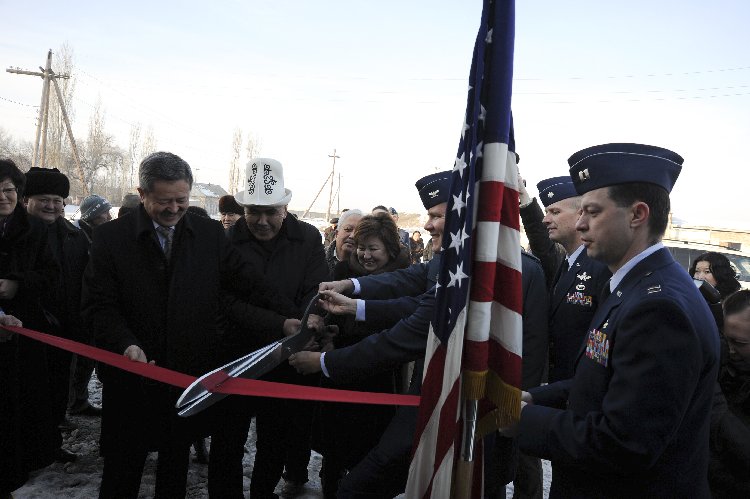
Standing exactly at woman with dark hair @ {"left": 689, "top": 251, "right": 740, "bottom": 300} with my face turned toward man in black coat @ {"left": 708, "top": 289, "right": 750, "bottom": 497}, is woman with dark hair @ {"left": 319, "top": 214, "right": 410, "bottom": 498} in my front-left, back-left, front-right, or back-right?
front-right

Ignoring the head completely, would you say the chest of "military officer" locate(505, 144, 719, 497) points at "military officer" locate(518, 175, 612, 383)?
no

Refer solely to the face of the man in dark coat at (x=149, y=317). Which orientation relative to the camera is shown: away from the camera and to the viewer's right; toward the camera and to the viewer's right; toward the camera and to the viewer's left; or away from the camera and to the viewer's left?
toward the camera and to the viewer's right

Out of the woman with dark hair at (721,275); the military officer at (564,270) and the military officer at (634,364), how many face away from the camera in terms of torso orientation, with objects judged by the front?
0

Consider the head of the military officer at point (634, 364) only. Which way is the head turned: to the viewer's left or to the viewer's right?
to the viewer's left

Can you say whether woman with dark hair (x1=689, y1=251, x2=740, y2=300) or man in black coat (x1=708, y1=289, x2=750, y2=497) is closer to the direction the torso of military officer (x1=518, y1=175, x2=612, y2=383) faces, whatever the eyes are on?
the man in black coat

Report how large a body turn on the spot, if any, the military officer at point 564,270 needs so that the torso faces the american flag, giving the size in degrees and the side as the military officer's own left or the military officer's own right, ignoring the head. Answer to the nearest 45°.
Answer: approximately 45° to the military officer's own left

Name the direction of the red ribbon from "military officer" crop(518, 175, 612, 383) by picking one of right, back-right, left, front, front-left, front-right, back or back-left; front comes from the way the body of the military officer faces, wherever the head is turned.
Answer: front

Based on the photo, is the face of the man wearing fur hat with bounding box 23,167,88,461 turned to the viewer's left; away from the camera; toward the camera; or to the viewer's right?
toward the camera

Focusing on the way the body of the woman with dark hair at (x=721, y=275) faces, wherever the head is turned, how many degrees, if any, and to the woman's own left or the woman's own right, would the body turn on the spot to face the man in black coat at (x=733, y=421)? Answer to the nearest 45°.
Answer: approximately 45° to the woman's own left

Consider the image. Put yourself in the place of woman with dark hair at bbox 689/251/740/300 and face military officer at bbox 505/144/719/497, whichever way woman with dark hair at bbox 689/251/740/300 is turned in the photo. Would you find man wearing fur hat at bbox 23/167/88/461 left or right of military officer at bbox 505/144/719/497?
right

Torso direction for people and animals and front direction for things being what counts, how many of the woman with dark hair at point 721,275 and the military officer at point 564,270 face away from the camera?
0

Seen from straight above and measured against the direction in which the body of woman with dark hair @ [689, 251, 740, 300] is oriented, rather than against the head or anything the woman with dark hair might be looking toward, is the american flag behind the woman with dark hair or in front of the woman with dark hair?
in front

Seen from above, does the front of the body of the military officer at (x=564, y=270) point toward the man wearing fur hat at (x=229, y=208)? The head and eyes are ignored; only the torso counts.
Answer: no

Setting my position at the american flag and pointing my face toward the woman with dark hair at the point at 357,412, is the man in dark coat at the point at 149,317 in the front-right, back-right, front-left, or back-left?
front-left

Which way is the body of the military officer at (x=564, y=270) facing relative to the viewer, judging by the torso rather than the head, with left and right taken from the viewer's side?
facing the viewer and to the left of the viewer

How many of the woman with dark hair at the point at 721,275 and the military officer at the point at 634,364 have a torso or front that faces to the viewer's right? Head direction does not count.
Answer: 0

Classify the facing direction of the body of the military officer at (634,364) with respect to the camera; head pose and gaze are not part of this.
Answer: to the viewer's left

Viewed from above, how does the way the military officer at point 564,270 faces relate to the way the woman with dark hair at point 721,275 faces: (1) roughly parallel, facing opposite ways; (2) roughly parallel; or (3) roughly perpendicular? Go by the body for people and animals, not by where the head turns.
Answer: roughly parallel

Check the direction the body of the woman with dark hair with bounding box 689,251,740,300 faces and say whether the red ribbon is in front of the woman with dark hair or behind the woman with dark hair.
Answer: in front

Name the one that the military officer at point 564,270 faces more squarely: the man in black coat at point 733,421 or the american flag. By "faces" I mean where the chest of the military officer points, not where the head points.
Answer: the american flag
